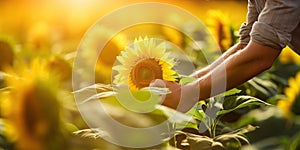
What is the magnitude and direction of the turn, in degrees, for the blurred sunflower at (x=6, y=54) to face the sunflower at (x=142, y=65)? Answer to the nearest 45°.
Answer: approximately 45° to its left

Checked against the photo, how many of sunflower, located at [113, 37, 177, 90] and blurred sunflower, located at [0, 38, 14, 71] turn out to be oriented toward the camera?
2

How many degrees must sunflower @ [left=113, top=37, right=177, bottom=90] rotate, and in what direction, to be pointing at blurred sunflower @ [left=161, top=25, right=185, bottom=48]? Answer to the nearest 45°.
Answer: approximately 180°

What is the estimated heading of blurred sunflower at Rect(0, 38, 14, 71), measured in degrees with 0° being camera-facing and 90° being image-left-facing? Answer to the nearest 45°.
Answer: approximately 0°

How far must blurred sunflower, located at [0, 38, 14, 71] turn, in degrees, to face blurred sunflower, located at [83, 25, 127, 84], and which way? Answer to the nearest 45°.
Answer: approximately 90° to its left

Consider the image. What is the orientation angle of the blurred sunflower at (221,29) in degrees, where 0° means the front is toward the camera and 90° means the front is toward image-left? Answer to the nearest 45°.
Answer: approximately 45°
